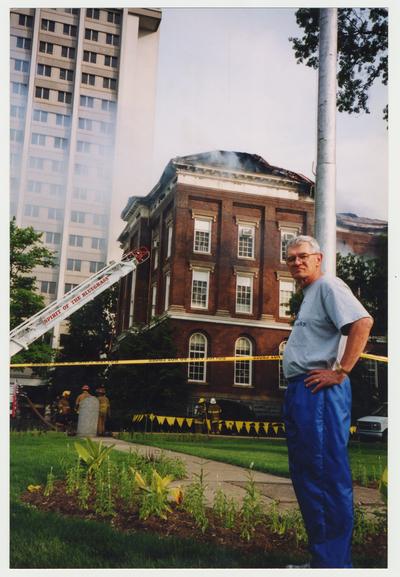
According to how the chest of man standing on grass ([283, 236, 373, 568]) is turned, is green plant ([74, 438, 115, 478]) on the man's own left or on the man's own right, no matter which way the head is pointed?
on the man's own right

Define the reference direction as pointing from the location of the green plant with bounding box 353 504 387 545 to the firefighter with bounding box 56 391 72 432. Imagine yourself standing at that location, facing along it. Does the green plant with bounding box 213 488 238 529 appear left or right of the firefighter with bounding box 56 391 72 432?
left

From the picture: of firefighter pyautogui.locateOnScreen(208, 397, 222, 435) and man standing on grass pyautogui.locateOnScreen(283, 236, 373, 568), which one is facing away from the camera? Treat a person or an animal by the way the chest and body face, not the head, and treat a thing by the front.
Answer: the firefighter

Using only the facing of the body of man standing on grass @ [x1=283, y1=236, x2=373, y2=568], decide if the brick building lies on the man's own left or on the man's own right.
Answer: on the man's own right

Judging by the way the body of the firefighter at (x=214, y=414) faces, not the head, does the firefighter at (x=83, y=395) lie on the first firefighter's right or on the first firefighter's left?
on the first firefighter's left

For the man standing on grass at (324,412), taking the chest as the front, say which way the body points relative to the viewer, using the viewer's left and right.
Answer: facing the viewer and to the left of the viewer

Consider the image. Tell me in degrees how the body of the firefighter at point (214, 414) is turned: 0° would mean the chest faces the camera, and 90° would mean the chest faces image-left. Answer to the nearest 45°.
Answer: approximately 180°

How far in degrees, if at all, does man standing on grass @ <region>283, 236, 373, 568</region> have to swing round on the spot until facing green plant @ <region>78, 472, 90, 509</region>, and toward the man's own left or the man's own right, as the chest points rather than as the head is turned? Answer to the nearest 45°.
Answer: approximately 90° to the man's own right

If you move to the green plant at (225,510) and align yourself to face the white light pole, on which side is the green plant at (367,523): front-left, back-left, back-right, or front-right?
front-right

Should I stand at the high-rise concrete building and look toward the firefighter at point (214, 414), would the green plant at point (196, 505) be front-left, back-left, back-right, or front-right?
front-right

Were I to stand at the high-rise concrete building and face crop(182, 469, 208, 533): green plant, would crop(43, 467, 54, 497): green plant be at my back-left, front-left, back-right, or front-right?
front-right

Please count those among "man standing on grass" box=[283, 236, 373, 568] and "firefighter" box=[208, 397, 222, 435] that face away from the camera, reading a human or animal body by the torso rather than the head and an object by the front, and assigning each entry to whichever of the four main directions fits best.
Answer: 1

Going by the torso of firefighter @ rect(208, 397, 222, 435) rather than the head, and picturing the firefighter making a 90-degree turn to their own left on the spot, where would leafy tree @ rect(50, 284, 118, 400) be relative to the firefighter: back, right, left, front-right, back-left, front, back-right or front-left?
front

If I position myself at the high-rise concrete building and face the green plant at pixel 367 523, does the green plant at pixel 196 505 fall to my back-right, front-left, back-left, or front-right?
front-right
